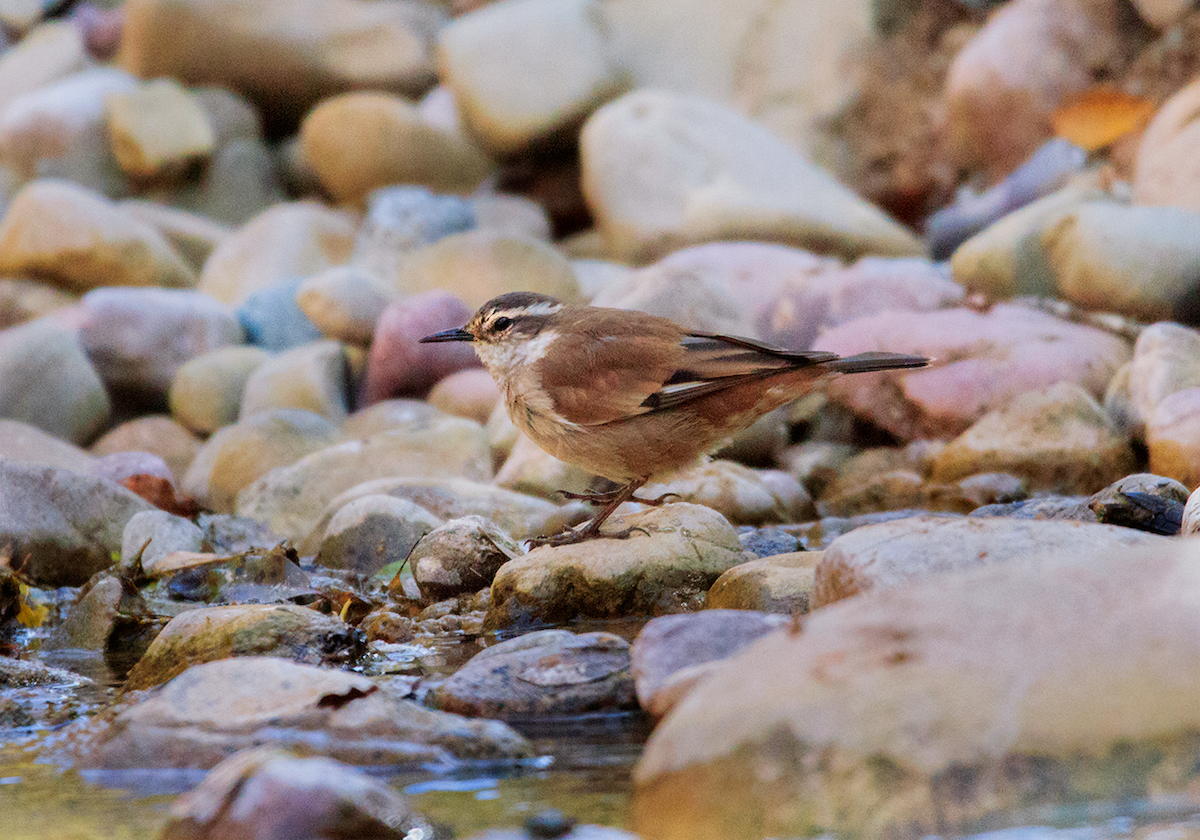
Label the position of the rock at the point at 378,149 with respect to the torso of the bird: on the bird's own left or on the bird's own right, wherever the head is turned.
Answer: on the bird's own right

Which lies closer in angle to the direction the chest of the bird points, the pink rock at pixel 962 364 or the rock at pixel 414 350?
the rock

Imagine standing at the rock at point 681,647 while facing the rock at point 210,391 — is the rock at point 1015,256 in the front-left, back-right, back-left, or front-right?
front-right

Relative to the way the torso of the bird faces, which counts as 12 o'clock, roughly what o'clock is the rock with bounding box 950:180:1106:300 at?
The rock is roughly at 4 o'clock from the bird.

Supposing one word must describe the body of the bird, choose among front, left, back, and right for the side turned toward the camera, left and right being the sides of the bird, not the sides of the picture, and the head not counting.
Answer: left

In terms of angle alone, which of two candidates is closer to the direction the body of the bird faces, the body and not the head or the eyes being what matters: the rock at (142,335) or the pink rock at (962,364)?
the rock

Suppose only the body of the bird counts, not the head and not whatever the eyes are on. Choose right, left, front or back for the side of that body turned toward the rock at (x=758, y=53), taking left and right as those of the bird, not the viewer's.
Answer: right

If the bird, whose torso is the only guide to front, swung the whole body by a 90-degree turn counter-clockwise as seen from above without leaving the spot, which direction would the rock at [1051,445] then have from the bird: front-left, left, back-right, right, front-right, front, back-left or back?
back-left

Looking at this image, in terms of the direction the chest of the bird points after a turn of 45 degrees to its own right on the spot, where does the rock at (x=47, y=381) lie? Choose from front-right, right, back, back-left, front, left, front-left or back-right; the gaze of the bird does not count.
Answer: front

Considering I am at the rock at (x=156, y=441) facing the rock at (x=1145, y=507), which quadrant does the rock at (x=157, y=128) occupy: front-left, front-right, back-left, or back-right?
back-left

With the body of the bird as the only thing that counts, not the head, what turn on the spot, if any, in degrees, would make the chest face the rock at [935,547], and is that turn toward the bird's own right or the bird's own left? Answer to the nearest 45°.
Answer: approximately 135° to the bird's own left

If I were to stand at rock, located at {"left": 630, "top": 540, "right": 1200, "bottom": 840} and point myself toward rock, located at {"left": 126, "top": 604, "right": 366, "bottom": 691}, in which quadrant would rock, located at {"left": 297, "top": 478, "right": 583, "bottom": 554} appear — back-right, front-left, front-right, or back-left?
front-right
